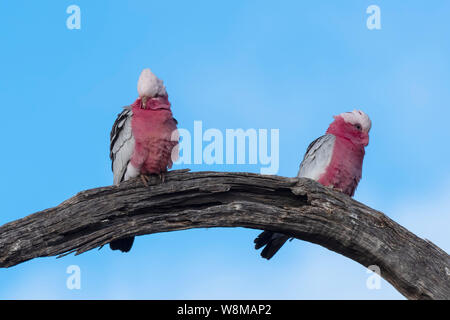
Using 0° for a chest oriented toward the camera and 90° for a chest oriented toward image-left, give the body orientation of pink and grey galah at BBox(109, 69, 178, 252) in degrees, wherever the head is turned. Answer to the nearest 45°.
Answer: approximately 315°

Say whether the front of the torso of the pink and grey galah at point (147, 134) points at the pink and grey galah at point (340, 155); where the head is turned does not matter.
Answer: no
